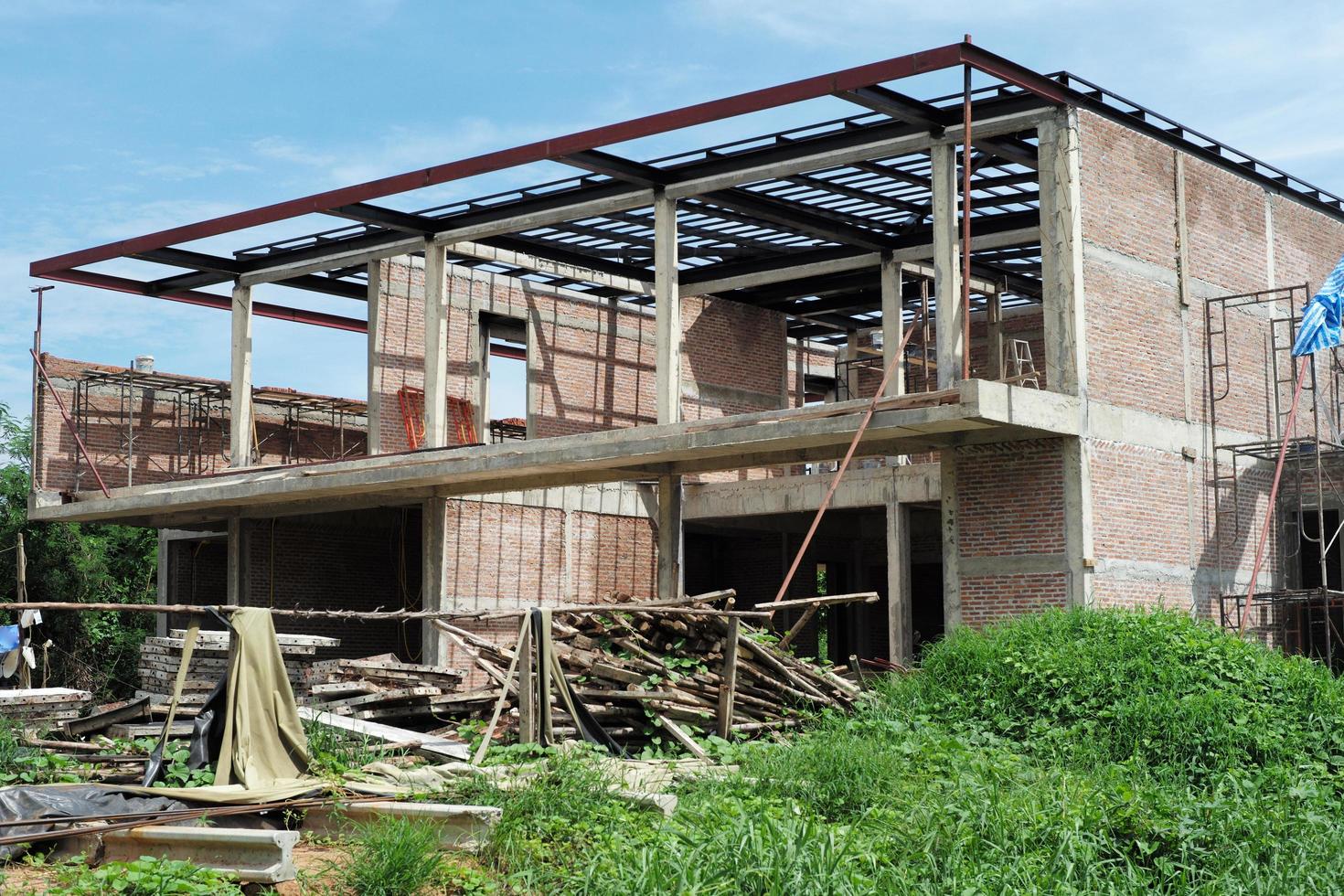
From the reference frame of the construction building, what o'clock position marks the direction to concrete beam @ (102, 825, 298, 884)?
The concrete beam is roughly at 11 o'clock from the construction building.

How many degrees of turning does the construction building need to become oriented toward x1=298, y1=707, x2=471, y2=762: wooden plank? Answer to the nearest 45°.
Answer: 0° — it already faces it

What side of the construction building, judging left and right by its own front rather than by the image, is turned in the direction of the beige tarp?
front

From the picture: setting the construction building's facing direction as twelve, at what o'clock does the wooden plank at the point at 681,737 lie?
The wooden plank is roughly at 11 o'clock from the construction building.

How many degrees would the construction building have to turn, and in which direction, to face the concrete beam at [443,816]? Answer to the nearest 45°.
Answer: approximately 45° to its left

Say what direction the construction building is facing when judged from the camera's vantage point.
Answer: facing the viewer and to the left of the viewer

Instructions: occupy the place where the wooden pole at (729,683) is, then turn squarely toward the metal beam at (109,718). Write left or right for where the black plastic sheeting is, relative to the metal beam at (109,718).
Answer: left

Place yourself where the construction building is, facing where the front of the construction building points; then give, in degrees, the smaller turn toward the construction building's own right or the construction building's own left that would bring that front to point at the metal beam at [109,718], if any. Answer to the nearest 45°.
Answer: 0° — it already faces it

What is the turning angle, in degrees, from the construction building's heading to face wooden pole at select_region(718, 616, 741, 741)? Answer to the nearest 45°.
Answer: approximately 45° to its left

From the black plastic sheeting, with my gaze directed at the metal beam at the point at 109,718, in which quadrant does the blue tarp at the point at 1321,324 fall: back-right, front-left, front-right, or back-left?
front-right
